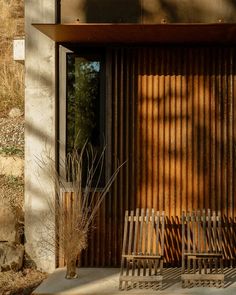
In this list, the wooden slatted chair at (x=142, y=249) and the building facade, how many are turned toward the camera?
2

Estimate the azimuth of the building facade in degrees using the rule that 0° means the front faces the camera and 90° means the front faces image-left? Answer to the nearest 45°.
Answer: approximately 0°

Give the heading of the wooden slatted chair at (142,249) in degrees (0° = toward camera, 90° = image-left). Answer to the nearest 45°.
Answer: approximately 0°

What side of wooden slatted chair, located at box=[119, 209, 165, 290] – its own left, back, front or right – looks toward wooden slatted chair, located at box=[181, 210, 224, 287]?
left

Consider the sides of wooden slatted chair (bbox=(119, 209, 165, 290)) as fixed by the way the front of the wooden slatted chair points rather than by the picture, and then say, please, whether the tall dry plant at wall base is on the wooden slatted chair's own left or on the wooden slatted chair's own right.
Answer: on the wooden slatted chair's own right
